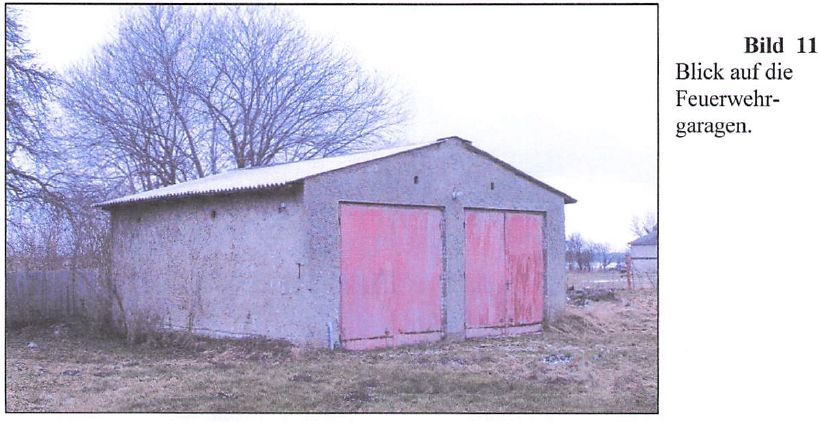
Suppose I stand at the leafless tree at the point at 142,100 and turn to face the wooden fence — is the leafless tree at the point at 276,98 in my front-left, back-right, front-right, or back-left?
back-left

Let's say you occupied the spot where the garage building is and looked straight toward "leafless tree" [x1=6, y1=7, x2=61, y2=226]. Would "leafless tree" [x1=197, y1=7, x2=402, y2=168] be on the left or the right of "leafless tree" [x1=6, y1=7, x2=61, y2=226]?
right

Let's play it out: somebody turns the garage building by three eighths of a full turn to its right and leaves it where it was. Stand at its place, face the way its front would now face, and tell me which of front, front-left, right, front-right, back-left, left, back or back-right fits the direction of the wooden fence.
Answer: front-right

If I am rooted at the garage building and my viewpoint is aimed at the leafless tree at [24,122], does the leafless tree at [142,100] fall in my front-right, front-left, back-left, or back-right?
front-right

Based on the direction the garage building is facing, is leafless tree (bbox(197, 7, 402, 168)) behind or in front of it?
behind

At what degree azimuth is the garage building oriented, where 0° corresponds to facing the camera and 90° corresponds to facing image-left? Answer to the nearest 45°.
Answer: approximately 315°
